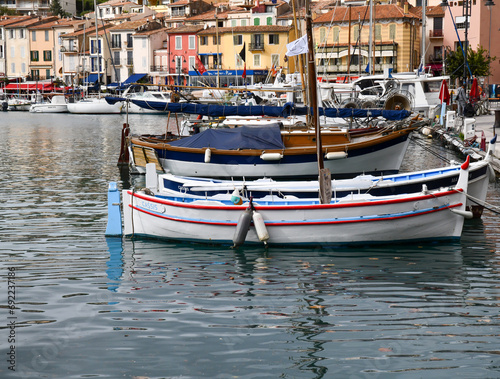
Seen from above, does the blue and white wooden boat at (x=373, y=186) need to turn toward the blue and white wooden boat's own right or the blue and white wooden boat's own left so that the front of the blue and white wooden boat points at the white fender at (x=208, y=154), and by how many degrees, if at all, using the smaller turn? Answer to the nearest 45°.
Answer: approximately 135° to the blue and white wooden boat's own left

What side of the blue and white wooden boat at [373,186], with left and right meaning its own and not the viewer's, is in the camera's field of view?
right

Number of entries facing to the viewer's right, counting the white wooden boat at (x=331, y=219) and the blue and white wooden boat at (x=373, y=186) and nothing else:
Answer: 2

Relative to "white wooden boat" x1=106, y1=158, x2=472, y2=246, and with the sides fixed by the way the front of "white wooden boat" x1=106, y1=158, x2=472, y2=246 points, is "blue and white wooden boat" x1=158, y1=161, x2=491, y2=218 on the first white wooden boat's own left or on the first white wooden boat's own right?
on the first white wooden boat's own left

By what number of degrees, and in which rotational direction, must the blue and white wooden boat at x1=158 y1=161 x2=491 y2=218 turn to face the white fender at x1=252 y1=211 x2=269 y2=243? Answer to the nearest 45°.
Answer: approximately 135° to its right

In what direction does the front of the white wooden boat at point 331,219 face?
to the viewer's right

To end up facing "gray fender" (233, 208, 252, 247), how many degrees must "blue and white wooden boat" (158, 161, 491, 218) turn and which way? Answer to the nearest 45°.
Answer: approximately 135° to its right

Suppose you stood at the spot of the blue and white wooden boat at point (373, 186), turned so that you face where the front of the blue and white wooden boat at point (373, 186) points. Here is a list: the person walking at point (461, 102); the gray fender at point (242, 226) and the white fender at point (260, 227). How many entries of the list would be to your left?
1

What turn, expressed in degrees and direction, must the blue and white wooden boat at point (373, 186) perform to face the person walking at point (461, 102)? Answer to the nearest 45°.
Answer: approximately 90° to its left
